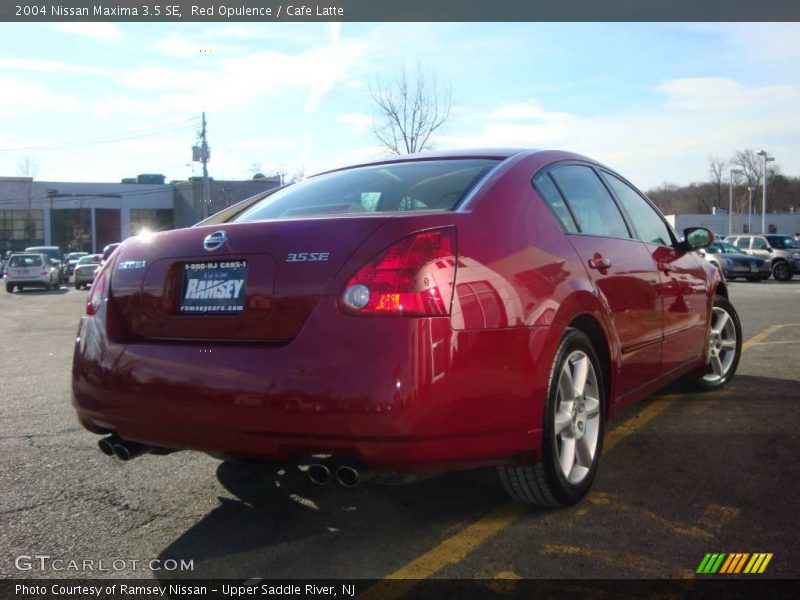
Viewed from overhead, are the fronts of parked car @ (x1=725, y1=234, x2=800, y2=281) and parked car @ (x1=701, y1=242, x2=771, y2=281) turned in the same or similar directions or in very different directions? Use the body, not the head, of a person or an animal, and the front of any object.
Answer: same or similar directions

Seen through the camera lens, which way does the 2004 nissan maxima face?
facing away from the viewer and to the right of the viewer

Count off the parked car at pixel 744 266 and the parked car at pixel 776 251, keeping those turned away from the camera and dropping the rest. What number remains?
0

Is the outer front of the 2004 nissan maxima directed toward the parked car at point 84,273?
no

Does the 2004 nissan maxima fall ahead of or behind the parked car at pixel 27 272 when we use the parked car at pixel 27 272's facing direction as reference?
behind

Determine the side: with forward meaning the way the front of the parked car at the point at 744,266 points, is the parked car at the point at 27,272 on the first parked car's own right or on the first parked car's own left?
on the first parked car's own right

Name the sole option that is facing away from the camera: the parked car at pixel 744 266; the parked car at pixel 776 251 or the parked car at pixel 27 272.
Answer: the parked car at pixel 27 272

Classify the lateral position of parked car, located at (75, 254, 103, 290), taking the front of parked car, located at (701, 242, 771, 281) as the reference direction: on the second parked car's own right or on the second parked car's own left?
on the second parked car's own right

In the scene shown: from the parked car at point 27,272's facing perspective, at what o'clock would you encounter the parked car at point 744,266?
the parked car at point 744,266 is roughly at 4 o'clock from the parked car at point 27,272.

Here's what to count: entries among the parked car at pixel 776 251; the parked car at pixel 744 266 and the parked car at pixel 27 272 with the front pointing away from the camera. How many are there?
1

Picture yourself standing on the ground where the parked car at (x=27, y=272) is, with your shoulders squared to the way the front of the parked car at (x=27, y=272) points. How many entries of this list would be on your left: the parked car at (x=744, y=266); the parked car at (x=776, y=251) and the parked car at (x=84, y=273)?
0

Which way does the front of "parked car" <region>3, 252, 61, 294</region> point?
away from the camera

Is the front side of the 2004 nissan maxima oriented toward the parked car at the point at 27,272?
no

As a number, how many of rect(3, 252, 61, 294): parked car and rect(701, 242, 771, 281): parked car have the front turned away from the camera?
1
